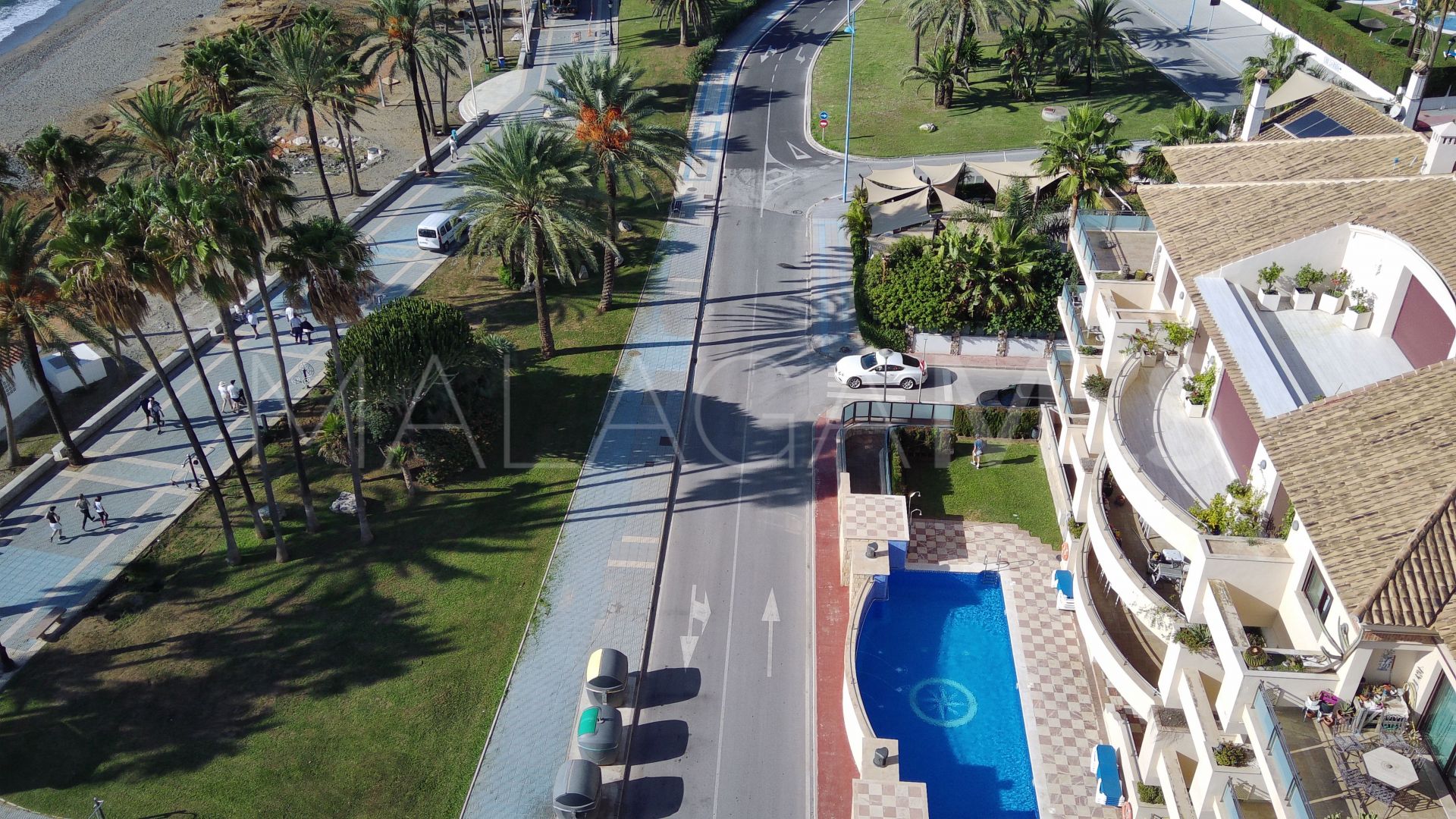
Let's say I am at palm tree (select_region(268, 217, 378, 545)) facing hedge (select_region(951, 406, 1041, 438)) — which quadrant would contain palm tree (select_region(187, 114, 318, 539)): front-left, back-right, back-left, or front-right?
back-left

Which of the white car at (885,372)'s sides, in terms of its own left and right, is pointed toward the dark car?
back

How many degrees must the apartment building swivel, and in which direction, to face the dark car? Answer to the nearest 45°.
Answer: approximately 45° to its right

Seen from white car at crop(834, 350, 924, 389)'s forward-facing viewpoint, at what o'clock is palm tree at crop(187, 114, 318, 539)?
The palm tree is roughly at 11 o'clock from the white car.

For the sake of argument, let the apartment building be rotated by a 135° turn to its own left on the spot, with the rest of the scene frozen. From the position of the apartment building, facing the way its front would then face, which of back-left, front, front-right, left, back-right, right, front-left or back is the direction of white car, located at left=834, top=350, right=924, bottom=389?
back

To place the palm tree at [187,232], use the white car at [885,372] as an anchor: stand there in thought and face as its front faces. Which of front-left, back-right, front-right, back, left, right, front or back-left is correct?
front-left

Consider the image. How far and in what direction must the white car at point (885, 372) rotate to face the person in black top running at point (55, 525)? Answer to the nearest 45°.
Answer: approximately 45° to its left

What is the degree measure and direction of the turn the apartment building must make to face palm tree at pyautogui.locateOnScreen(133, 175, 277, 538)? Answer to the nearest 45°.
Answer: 0° — it already faces it

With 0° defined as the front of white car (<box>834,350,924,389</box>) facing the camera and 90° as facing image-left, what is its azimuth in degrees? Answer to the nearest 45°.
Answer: approximately 90°

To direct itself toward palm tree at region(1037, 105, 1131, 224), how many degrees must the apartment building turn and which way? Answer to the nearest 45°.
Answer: approximately 90° to its right

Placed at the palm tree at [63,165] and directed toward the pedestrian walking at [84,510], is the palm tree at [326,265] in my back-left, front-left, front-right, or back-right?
front-left

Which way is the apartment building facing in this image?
to the viewer's left

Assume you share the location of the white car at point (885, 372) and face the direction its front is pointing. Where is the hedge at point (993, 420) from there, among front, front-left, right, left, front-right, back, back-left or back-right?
back-left

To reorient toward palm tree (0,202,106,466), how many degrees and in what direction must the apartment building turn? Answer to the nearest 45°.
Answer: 0° — it already faces it

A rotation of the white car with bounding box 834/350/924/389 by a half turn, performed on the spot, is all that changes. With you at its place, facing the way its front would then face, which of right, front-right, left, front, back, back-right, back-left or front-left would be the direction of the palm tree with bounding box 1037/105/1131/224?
front-left

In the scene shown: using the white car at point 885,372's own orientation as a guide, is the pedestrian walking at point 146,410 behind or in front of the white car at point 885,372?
in front

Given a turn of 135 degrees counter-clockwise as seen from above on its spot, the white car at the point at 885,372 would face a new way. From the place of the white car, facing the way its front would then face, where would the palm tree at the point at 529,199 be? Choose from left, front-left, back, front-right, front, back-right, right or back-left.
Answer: back-right
